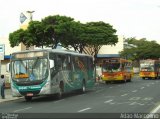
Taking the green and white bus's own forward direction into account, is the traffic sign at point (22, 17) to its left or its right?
on its right

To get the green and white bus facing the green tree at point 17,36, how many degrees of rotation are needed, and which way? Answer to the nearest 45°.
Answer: approximately 135° to its right
